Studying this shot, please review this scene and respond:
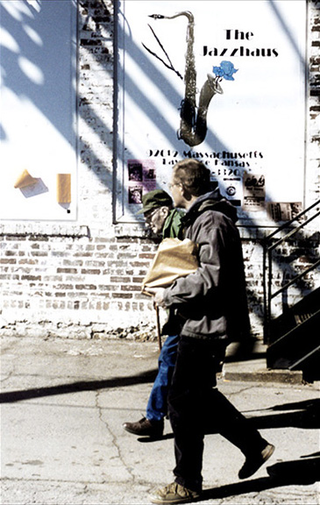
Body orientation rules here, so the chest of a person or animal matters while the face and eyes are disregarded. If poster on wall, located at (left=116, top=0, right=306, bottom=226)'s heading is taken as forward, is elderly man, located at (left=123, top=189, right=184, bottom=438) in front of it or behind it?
in front

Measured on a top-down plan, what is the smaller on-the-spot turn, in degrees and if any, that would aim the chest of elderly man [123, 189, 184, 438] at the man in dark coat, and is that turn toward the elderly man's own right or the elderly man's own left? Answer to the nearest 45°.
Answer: approximately 90° to the elderly man's own left

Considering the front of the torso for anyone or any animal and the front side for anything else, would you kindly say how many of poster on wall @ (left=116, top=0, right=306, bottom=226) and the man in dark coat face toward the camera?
1

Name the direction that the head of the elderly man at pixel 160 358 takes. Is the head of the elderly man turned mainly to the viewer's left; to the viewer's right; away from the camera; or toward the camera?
to the viewer's left

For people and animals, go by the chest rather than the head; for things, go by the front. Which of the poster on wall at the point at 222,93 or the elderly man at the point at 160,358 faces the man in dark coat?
the poster on wall

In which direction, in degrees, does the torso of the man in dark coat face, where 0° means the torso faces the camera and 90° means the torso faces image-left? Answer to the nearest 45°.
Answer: approximately 90°

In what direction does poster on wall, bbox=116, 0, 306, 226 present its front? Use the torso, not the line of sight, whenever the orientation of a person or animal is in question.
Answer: toward the camera

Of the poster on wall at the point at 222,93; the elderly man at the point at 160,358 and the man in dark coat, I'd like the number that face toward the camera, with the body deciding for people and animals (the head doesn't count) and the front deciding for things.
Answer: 1

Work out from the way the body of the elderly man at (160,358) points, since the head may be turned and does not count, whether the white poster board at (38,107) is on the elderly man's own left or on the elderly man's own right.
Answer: on the elderly man's own right

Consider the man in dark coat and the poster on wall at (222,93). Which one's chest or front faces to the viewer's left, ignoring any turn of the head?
the man in dark coat

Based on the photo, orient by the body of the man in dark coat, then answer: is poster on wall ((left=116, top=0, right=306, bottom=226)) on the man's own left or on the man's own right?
on the man's own right

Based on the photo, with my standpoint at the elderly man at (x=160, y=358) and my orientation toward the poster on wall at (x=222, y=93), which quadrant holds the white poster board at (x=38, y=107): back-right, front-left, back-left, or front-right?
front-left

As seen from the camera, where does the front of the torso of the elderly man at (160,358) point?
to the viewer's left
